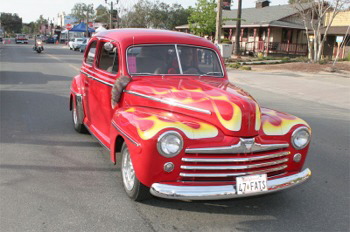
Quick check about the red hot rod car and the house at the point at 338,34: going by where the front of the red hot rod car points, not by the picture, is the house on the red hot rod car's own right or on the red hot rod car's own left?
on the red hot rod car's own left

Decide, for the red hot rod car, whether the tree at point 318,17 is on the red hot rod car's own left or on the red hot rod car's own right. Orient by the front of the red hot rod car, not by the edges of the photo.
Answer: on the red hot rod car's own left

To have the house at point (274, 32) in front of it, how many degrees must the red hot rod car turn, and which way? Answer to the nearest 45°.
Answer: approximately 135° to its left

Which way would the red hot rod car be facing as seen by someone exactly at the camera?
facing the viewer and to the right of the viewer

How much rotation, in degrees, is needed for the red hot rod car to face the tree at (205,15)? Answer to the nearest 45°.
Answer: approximately 135° to its left
